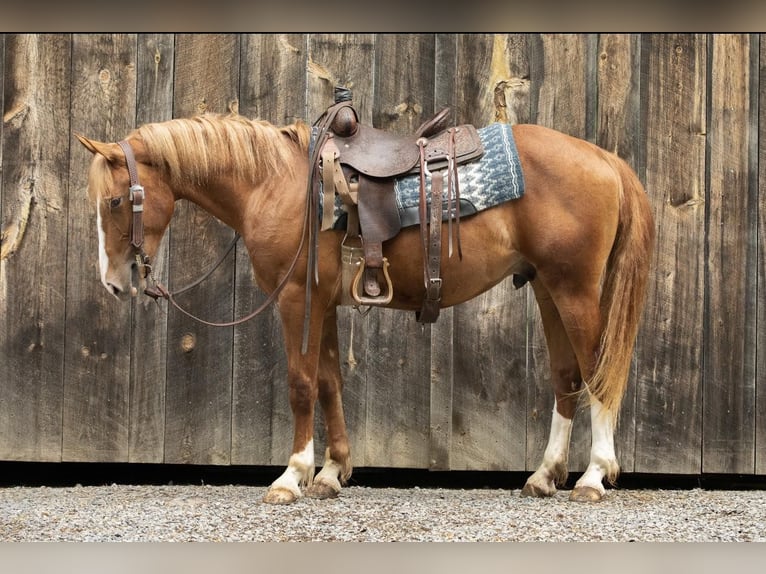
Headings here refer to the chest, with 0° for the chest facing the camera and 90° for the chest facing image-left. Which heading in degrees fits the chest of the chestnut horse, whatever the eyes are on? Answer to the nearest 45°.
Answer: approximately 90°
